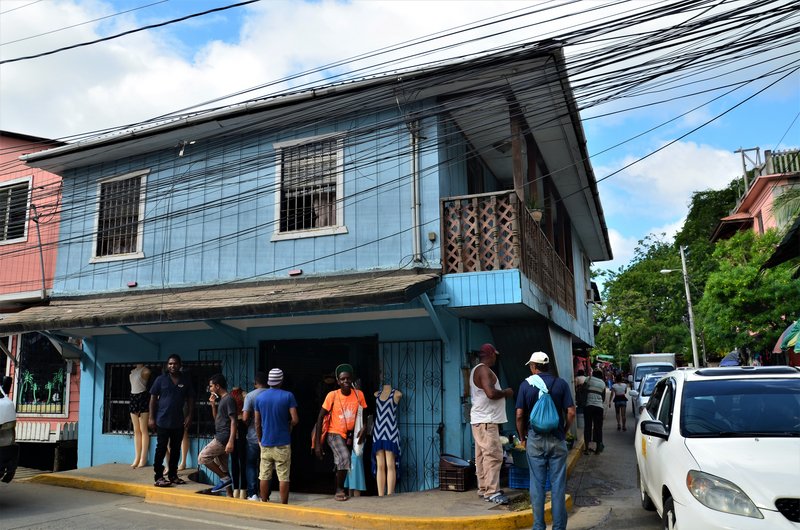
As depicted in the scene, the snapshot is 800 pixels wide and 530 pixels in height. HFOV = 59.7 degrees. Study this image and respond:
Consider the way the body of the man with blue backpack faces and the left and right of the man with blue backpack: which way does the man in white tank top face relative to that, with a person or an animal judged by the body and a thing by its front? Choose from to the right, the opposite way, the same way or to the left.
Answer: to the right

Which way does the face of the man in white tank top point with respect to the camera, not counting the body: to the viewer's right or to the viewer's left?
to the viewer's right

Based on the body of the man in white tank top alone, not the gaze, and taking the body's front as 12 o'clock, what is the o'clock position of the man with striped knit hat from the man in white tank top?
The man with striped knit hat is roughly at 6 o'clock from the man in white tank top.

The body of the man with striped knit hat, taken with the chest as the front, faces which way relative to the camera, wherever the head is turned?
away from the camera

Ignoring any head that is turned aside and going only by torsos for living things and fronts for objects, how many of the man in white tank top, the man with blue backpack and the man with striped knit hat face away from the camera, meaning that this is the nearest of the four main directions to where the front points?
2

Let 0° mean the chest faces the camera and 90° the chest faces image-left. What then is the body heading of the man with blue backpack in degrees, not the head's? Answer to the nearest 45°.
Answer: approximately 180°

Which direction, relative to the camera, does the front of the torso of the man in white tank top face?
to the viewer's right
